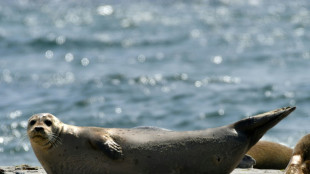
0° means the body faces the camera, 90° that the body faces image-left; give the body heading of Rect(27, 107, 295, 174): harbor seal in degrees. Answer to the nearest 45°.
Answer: approximately 90°

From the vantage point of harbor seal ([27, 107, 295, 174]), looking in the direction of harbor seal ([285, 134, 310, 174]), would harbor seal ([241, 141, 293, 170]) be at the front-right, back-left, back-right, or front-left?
front-left

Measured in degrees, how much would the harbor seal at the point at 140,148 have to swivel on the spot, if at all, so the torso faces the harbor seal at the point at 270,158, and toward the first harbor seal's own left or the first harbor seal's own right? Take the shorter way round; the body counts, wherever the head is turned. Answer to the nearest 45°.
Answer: approximately 135° to the first harbor seal's own right

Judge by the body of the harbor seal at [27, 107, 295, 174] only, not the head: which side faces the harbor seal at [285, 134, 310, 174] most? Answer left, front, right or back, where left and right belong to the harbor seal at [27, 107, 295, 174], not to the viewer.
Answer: back
